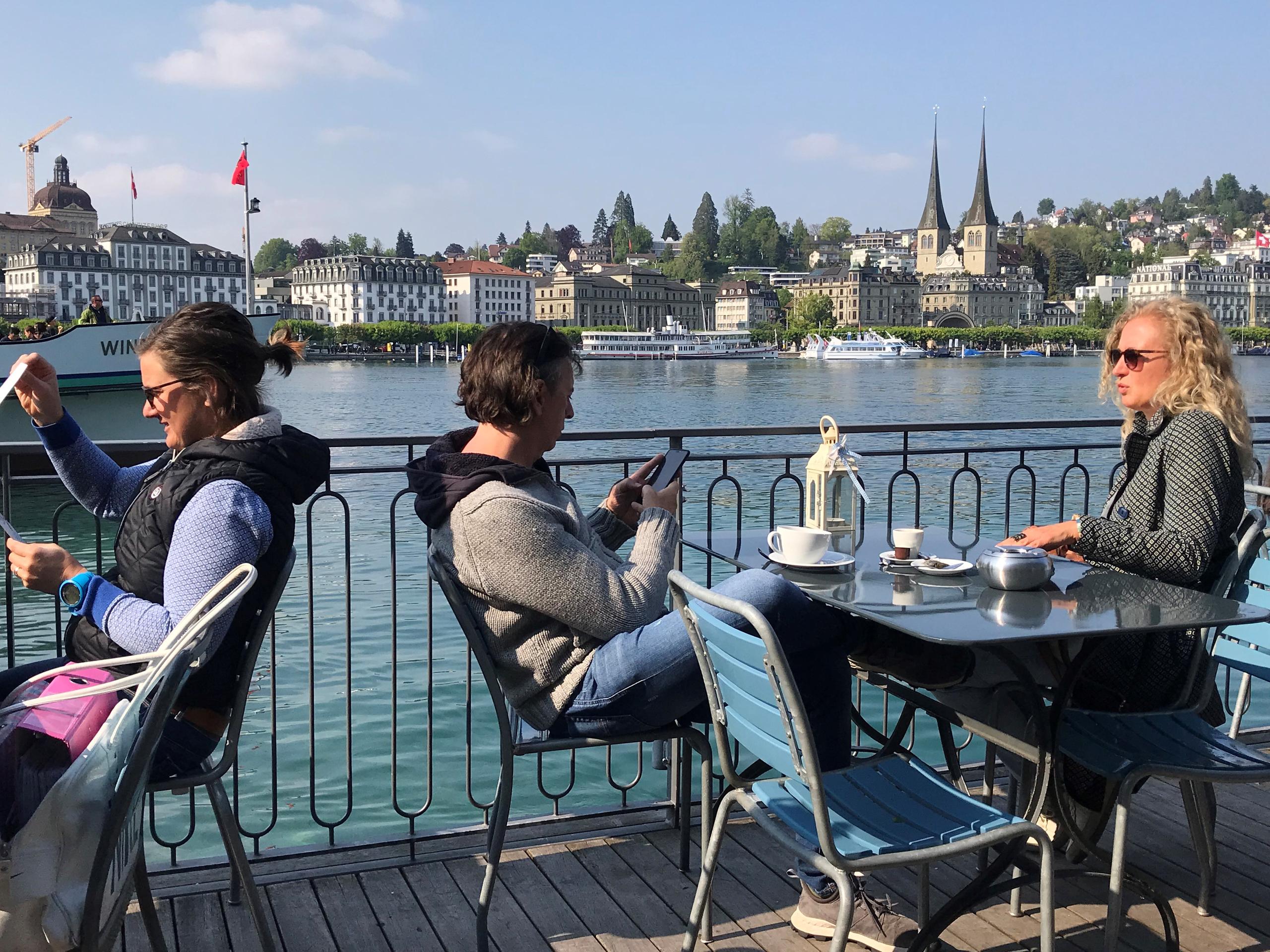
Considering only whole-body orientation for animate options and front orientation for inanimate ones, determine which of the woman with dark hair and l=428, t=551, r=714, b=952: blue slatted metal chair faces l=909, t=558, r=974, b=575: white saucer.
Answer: the blue slatted metal chair

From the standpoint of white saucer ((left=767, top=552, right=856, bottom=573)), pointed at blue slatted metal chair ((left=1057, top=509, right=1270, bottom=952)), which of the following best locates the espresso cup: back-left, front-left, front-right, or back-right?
front-left

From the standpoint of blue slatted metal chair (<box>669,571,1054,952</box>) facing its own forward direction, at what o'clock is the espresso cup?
The espresso cup is roughly at 11 o'clock from the blue slatted metal chair.

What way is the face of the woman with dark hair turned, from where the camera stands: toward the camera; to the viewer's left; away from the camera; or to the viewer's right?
to the viewer's left

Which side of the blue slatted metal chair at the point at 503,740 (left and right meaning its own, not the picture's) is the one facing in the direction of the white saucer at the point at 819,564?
front

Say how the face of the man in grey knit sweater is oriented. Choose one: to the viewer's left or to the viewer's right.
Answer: to the viewer's right

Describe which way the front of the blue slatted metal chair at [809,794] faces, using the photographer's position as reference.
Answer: facing away from the viewer and to the right of the viewer

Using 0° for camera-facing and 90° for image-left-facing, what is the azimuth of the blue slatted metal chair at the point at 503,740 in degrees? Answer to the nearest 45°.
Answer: approximately 270°

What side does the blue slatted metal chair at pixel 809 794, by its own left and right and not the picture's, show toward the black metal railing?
left

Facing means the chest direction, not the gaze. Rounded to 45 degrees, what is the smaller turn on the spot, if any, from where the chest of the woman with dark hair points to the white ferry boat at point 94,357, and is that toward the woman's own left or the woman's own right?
approximately 90° to the woman's own right

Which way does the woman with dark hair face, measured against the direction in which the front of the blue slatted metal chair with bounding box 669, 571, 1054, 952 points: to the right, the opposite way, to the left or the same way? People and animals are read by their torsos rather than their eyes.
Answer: the opposite way

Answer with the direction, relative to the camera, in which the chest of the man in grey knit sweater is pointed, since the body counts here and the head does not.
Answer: to the viewer's right
